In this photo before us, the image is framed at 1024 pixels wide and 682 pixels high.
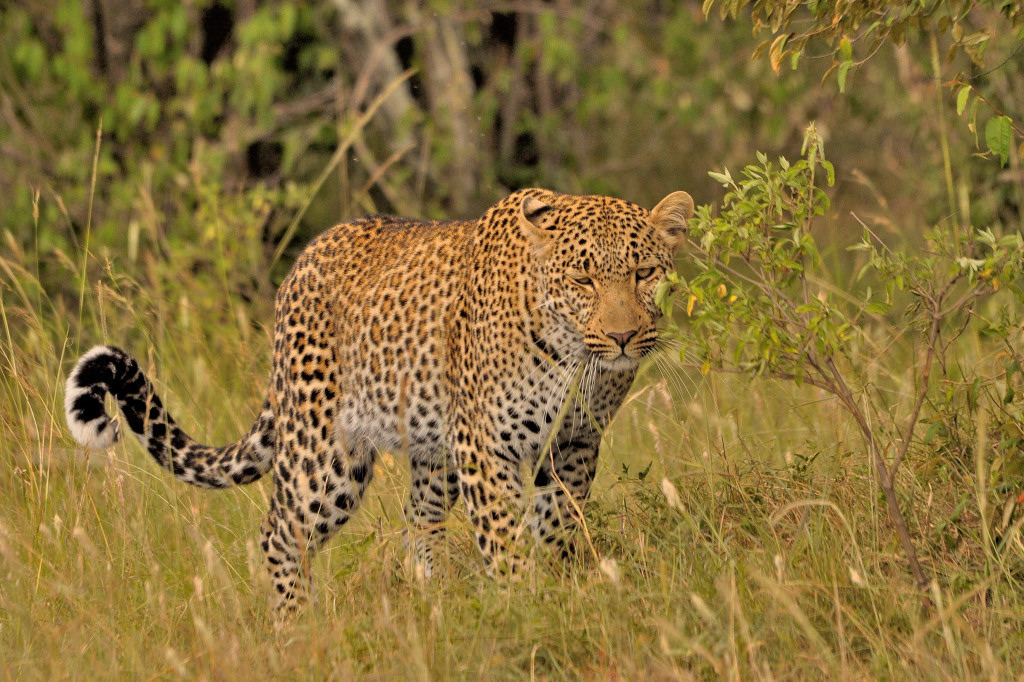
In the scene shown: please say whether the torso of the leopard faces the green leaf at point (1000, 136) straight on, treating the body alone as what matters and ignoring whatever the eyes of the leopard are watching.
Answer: no

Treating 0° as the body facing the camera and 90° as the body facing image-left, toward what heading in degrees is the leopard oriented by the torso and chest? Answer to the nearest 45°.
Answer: approximately 315°

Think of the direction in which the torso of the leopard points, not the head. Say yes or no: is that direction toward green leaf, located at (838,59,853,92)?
no
